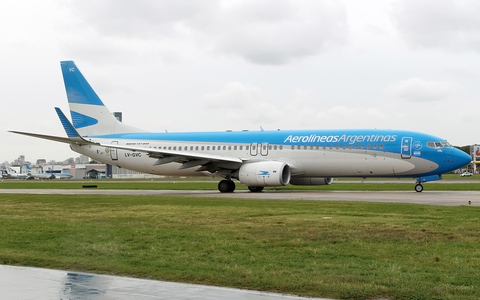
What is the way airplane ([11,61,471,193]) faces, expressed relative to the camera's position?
facing the viewer and to the right of the viewer
